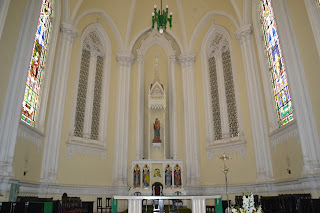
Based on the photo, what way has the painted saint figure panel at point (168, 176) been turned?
toward the camera

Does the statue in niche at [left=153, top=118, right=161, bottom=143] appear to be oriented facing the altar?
yes

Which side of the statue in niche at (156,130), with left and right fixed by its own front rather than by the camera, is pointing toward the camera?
front

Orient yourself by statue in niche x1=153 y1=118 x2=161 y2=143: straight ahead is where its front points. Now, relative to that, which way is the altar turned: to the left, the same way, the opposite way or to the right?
the same way

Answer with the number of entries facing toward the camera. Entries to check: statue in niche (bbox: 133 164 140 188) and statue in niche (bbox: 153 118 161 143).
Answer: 2

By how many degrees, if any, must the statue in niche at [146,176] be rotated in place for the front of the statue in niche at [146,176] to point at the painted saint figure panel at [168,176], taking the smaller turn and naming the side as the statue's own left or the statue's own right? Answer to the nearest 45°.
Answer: approximately 90° to the statue's own left

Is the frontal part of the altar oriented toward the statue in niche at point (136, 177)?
no

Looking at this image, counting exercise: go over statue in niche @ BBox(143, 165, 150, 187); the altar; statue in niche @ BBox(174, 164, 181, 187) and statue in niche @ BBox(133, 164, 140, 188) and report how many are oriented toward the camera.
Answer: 4

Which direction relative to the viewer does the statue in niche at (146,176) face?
toward the camera

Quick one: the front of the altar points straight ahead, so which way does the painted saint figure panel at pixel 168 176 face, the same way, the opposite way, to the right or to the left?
the same way

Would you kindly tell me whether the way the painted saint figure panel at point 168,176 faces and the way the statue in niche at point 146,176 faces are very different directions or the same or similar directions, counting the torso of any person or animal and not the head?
same or similar directions

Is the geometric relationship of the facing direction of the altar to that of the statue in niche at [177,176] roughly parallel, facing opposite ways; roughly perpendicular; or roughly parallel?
roughly parallel

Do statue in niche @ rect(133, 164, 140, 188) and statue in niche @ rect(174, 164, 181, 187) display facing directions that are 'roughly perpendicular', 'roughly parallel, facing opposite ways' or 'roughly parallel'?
roughly parallel

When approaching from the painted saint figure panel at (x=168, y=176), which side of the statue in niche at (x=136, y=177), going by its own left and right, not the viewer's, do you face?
left

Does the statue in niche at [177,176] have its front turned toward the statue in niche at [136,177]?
no

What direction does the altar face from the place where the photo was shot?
facing the viewer

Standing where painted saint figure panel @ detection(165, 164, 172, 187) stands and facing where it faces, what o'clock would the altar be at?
The altar is roughly at 12 o'clock from the painted saint figure panel.

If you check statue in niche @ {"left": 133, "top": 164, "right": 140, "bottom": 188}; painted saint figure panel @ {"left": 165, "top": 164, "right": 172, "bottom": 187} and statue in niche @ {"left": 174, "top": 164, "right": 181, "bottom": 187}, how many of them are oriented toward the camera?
3
